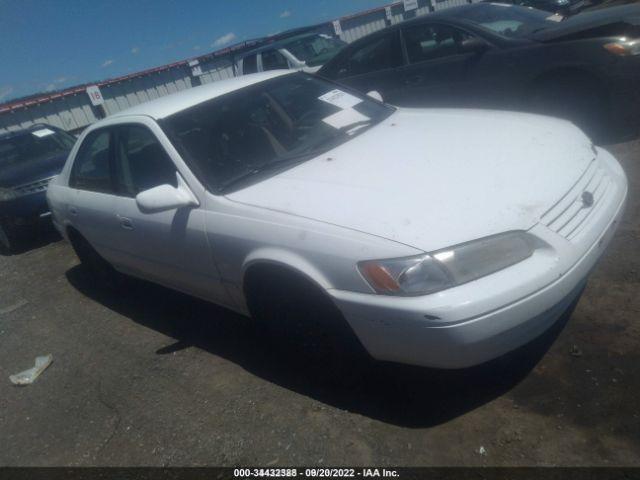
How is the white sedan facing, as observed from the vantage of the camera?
facing the viewer and to the right of the viewer

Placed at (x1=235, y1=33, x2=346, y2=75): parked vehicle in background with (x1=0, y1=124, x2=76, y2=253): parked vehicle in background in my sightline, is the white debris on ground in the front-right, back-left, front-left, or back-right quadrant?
front-left

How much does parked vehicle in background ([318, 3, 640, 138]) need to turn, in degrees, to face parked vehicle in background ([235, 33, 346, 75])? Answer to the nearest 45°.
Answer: approximately 180°

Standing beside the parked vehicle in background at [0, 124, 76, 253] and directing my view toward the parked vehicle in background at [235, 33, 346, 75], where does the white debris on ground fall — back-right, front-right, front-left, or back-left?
back-right

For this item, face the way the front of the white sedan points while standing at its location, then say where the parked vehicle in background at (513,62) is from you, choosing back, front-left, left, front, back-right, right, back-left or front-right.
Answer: left

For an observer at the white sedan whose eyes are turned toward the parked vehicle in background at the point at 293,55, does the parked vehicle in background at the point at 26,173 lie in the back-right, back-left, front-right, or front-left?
front-left

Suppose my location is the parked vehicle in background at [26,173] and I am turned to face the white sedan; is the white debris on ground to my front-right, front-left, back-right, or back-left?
front-right

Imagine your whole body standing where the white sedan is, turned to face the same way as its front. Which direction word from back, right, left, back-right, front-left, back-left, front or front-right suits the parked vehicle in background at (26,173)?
back

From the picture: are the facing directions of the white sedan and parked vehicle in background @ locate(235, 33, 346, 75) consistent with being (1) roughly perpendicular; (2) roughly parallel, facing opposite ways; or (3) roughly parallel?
roughly parallel

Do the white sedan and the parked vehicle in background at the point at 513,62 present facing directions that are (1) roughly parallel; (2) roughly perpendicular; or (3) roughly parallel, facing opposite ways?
roughly parallel

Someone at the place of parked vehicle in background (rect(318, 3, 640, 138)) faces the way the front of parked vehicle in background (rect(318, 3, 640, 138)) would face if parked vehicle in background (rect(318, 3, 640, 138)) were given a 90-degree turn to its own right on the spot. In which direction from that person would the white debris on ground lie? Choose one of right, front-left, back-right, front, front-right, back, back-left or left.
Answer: front

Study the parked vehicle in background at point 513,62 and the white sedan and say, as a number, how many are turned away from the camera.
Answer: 0

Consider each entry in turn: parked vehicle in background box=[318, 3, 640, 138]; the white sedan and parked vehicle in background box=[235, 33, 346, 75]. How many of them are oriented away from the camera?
0
